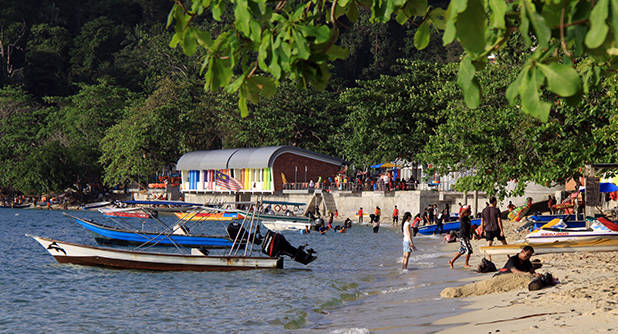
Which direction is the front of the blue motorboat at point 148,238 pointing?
to the viewer's left

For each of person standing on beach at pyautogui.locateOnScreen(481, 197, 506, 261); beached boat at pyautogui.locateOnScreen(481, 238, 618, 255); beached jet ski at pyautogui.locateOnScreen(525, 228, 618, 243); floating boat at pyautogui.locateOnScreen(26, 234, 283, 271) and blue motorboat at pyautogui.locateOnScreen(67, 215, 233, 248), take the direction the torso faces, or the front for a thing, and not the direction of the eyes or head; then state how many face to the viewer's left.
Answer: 4

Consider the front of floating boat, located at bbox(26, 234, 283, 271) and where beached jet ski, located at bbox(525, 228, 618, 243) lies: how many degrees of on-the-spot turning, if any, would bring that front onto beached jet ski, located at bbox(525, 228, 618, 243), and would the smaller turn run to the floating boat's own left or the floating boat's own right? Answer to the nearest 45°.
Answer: approximately 180°

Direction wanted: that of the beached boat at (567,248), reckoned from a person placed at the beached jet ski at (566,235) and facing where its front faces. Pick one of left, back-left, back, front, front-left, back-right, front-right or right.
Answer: left

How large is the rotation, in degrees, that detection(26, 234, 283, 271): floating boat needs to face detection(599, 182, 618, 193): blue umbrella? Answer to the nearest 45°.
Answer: approximately 180°

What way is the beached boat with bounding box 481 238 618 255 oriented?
to the viewer's left

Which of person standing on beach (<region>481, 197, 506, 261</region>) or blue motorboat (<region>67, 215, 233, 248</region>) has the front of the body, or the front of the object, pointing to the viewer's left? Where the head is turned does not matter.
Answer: the blue motorboat

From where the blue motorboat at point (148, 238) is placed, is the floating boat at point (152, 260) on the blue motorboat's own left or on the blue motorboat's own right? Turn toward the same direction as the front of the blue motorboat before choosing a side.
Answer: on the blue motorboat's own left

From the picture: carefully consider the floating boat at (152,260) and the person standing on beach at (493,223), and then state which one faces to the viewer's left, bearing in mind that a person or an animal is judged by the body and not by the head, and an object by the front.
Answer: the floating boat

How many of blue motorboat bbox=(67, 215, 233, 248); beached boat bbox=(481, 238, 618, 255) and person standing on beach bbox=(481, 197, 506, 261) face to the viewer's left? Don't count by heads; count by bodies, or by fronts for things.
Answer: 2

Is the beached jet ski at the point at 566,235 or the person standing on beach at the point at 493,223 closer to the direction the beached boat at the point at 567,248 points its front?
the person standing on beach

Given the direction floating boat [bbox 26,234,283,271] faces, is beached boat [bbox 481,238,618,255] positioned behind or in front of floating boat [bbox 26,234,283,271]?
behind
